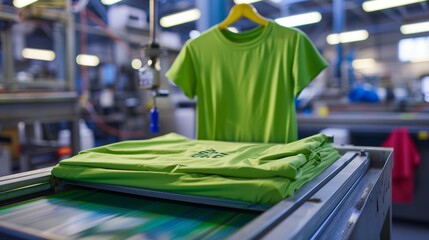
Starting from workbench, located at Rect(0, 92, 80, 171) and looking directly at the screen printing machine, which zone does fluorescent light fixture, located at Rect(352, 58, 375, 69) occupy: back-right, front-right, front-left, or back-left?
back-left

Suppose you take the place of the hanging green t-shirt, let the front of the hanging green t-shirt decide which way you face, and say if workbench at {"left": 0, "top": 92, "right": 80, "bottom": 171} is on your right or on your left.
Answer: on your right

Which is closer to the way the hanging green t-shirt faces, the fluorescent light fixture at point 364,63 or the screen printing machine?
the screen printing machine

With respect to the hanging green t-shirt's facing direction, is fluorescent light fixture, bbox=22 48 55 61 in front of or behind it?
behind

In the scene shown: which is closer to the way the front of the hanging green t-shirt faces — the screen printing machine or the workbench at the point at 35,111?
the screen printing machine

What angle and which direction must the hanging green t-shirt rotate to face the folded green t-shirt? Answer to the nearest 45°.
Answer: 0° — it already faces it

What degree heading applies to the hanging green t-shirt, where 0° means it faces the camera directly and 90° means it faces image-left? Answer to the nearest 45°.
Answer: approximately 0°

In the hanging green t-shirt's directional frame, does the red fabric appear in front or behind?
behind
